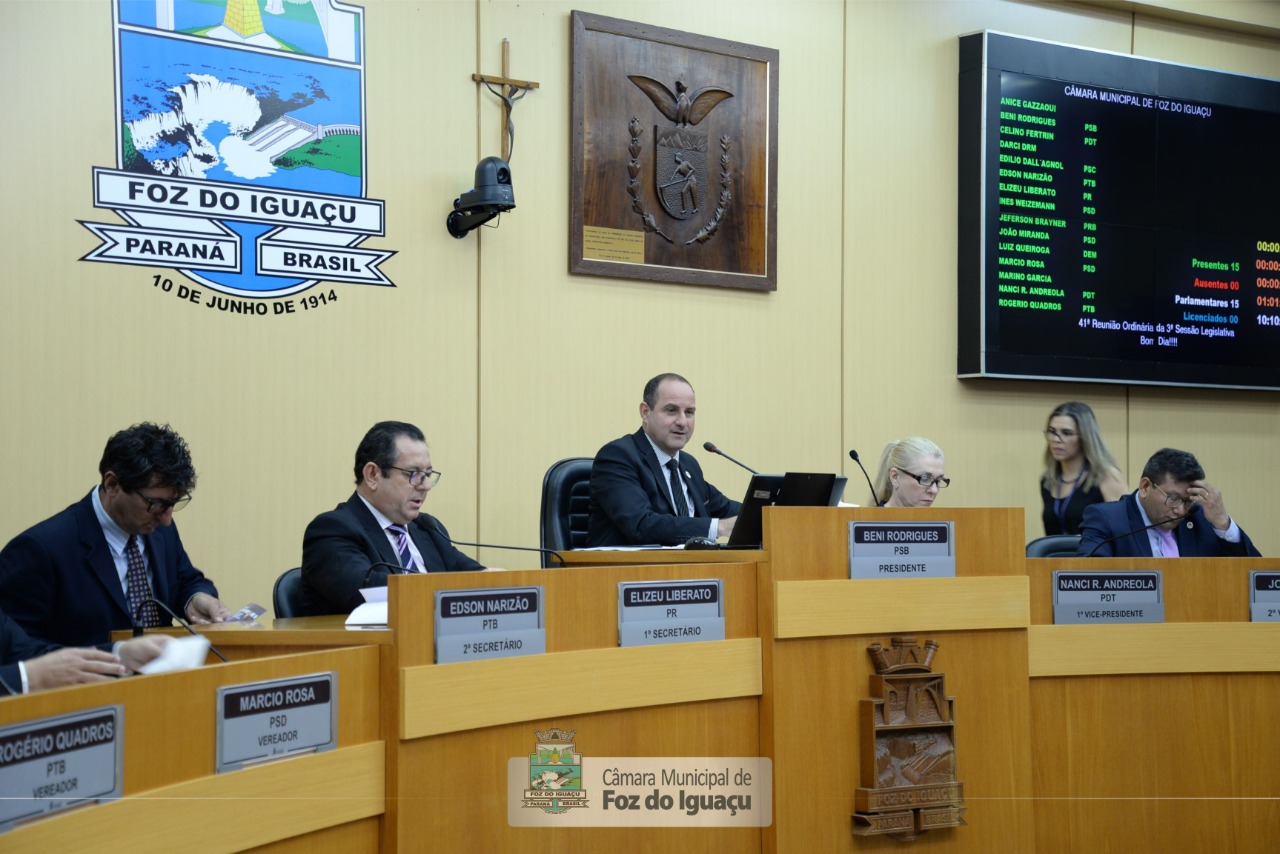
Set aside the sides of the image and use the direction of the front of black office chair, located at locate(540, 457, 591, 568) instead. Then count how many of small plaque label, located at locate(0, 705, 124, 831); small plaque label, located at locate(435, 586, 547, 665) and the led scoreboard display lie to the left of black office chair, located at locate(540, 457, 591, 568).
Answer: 1

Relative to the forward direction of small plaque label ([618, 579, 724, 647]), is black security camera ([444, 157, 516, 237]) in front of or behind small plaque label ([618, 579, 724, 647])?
behind

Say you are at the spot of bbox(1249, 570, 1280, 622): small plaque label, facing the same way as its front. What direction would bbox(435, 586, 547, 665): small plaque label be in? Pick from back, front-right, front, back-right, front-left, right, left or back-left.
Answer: front-right

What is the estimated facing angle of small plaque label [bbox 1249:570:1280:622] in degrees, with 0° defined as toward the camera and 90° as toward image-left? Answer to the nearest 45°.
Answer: approximately 0°

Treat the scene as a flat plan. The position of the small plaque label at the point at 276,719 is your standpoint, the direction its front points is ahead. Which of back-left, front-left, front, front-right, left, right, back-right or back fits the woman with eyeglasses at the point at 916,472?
left

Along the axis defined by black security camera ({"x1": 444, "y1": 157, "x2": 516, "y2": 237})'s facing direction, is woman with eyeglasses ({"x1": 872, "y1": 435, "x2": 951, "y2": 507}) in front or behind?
in front

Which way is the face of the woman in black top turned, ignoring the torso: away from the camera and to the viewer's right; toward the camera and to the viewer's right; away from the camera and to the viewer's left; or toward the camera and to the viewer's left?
toward the camera and to the viewer's left

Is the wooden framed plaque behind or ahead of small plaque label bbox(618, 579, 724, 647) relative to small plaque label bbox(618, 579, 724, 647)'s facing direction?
behind

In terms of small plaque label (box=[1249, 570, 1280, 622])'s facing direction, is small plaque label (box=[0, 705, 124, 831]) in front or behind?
in front

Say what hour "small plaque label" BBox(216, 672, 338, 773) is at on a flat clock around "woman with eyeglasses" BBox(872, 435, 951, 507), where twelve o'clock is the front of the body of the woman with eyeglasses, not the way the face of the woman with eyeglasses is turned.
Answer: The small plaque label is roughly at 2 o'clock from the woman with eyeglasses.
